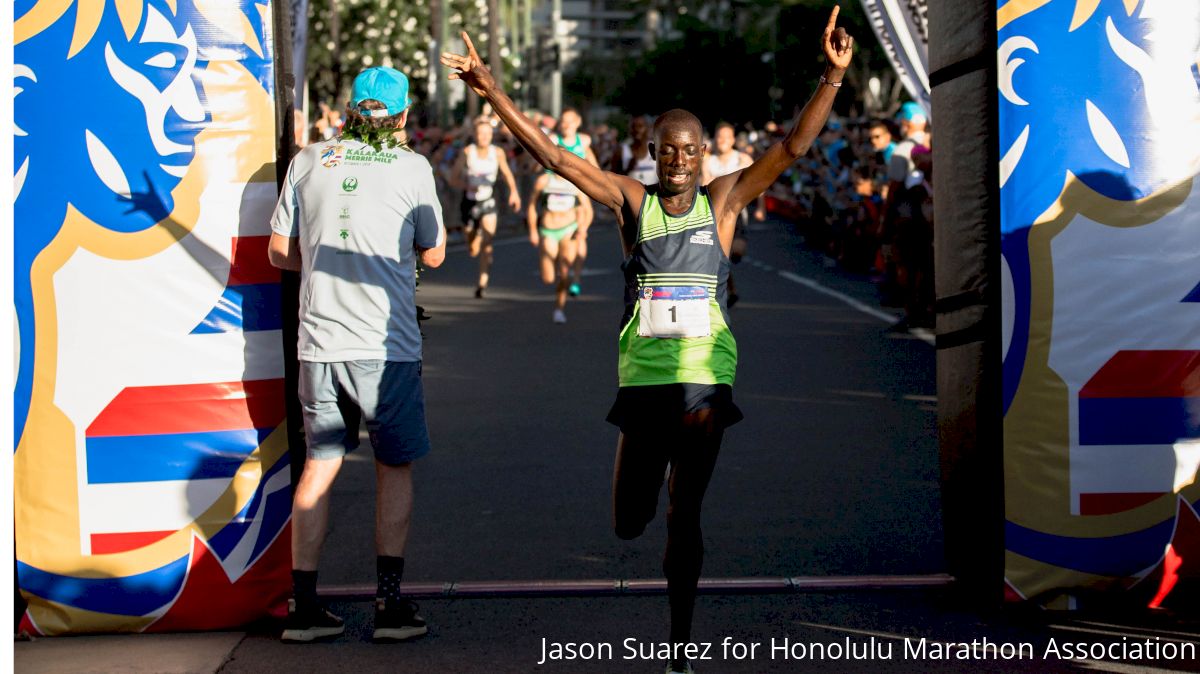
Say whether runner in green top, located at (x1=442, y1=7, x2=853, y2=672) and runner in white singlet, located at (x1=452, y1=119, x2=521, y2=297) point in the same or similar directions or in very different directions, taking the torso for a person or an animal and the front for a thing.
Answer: same or similar directions

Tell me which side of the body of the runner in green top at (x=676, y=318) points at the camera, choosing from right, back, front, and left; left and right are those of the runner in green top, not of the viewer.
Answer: front

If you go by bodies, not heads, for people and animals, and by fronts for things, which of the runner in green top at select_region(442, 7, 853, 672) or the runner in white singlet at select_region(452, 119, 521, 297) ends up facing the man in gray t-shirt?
the runner in white singlet

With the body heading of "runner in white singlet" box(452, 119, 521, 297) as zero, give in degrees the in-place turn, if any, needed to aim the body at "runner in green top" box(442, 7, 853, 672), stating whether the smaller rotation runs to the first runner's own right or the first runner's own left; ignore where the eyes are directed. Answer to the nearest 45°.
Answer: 0° — they already face them

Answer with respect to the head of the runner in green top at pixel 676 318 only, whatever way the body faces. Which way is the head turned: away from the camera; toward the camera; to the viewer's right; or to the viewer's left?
toward the camera

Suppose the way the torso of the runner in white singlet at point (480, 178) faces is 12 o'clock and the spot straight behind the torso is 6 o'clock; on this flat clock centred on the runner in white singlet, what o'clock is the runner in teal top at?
The runner in teal top is roughly at 9 o'clock from the runner in white singlet.

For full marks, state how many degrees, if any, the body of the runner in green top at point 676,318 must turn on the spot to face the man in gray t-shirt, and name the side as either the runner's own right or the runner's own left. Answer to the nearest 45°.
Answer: approximately 90° to the runner's own right

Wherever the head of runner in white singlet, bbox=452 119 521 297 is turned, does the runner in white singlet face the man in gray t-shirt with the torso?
yes

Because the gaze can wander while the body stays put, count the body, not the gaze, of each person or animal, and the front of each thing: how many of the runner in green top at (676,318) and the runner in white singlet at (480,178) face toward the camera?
2

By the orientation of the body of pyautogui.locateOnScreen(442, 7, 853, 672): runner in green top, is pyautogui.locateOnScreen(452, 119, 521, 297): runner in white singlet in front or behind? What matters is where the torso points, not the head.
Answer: behind

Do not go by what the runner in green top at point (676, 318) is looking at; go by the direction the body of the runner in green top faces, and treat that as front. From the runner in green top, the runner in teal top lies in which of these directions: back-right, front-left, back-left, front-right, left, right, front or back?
back

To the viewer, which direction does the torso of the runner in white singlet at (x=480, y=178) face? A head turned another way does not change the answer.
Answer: toward the camera
